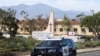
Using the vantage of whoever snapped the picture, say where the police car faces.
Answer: facing the viewer and to the left of the viewer

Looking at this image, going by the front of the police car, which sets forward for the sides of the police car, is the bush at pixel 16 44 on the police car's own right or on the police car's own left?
on the police car's own right
